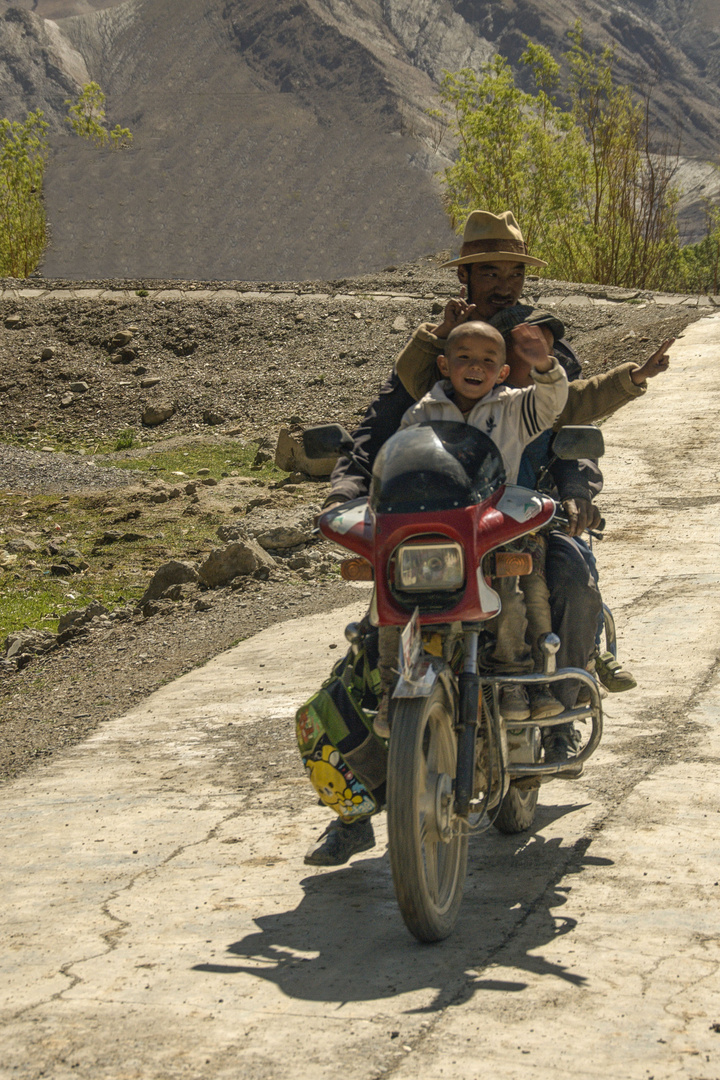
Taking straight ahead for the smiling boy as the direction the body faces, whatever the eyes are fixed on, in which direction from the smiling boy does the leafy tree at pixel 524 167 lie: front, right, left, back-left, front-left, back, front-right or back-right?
back

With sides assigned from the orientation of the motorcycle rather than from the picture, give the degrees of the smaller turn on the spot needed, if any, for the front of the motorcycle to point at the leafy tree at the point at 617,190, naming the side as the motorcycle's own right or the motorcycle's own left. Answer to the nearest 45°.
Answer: approximately 180°

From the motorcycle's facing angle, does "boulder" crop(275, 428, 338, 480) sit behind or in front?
behind

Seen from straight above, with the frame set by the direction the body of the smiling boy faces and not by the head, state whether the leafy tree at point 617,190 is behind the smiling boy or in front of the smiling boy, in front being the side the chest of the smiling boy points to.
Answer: behind

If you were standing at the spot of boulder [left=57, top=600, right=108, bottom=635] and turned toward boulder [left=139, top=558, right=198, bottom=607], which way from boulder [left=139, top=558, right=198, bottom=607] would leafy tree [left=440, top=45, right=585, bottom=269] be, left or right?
left

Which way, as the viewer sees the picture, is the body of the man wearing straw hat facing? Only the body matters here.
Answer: toward the camera

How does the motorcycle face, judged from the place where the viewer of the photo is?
facing the viewer
